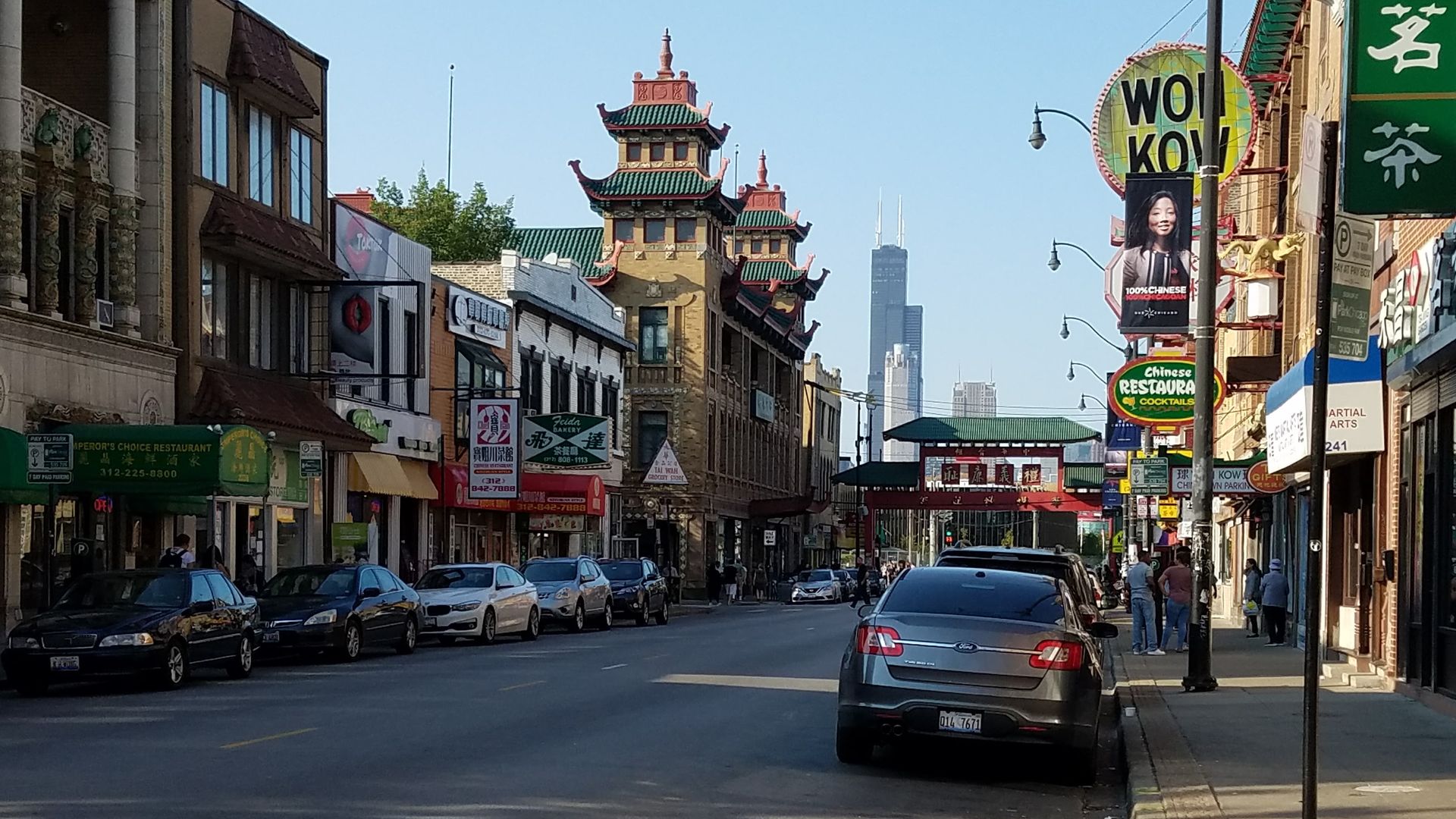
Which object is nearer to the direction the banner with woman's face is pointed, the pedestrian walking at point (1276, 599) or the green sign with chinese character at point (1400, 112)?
the green sign with chinese character

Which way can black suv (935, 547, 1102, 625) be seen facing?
away from the camera

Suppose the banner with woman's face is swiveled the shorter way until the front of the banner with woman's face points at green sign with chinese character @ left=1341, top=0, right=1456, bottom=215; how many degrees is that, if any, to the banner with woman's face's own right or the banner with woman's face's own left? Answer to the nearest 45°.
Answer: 0° — it already faces it

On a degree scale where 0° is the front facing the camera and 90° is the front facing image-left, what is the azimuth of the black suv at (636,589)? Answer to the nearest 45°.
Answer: approximately 45°

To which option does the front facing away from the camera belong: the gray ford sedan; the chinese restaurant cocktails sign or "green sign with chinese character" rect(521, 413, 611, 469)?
the gray ford sedan

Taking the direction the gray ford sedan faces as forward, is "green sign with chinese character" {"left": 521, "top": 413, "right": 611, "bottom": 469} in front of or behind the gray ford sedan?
in front

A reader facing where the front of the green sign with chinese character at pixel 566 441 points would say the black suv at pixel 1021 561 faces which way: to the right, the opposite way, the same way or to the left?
the opposite way

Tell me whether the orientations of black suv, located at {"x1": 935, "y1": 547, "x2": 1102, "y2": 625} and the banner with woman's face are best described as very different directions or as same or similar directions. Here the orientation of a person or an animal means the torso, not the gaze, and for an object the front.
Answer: very different directions

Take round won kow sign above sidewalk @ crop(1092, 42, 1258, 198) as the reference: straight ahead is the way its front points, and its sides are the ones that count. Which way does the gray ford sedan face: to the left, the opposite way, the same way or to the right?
the opposite way

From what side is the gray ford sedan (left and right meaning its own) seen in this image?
back
